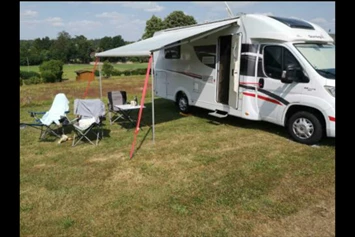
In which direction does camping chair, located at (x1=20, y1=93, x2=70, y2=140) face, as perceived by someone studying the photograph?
facing the viewer and to the left of the viewer

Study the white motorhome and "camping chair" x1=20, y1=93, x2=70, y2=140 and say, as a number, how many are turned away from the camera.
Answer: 0

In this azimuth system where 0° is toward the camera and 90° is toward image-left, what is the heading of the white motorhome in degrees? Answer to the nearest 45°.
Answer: approximately 315°

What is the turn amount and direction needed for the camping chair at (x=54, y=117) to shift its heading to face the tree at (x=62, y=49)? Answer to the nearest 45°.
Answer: approximately 135° to its right

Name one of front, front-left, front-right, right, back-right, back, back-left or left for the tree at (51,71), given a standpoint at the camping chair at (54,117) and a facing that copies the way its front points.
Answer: back-right

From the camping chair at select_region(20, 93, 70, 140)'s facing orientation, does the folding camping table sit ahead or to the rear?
to the rear

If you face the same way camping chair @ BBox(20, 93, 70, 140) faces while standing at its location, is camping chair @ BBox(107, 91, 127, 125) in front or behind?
behind
